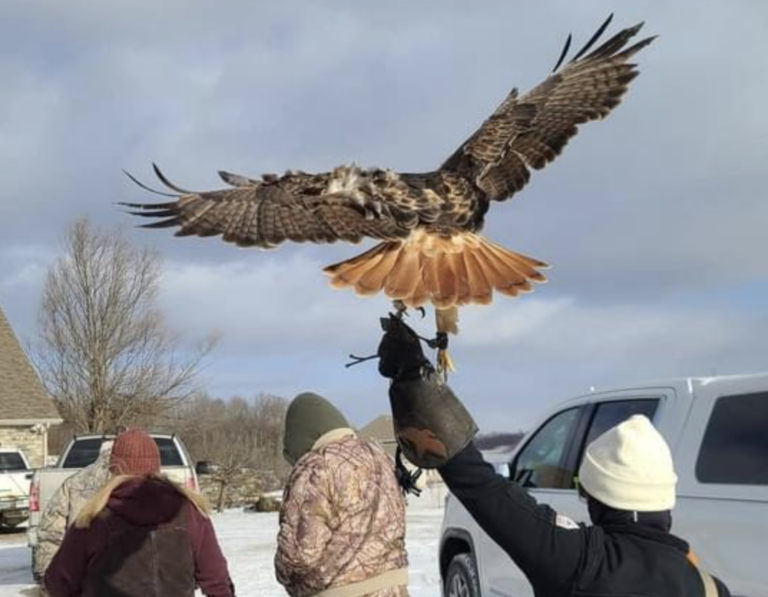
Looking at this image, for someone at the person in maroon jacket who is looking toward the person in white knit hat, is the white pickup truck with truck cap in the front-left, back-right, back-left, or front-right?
front-left

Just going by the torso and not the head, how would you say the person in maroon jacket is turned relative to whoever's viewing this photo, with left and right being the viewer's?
facing away from the viewer

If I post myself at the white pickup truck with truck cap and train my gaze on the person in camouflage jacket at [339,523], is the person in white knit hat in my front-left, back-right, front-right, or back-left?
front-left

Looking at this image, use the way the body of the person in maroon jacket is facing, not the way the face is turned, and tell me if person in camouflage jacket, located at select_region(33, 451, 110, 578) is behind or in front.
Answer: in front

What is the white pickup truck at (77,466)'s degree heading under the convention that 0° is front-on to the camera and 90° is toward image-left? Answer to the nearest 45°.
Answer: approximately 180°

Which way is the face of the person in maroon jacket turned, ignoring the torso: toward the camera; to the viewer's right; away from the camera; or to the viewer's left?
away from the camera

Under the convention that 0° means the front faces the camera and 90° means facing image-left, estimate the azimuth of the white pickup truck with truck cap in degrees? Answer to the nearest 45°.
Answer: approximately 135°

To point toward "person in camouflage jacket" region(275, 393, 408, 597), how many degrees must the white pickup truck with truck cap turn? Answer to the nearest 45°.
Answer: approximately 90° to its left

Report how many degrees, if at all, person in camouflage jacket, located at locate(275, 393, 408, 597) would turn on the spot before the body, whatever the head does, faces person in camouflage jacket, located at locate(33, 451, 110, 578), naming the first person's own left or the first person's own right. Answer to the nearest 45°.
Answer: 0° — they already face them
